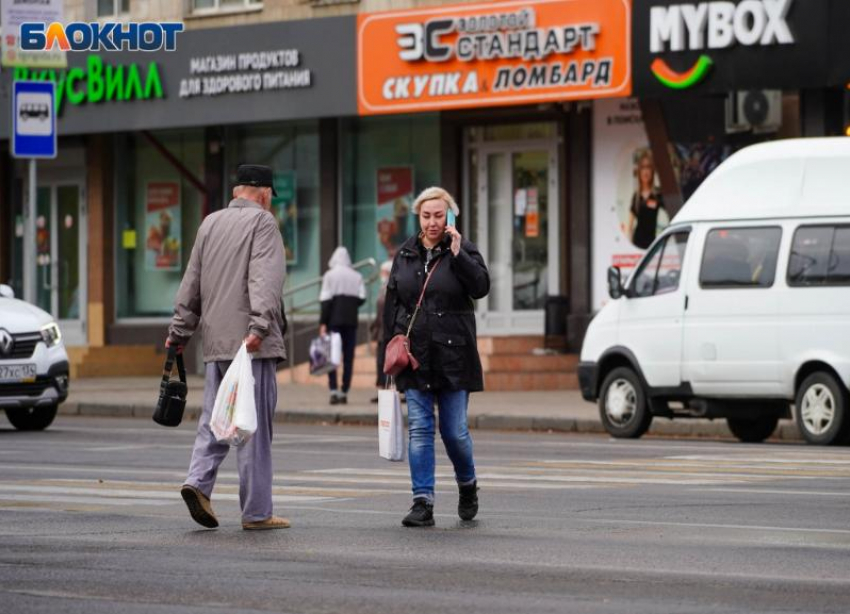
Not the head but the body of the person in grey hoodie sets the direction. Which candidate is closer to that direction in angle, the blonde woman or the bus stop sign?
the bus stop sign

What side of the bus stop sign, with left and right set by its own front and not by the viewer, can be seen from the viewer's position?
front

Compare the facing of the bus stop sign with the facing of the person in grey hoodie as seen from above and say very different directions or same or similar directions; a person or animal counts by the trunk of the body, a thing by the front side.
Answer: very different directions

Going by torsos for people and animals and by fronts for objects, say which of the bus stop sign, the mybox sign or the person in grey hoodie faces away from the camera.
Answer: the person in grey hoodie

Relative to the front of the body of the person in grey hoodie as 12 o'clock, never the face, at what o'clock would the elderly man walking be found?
The elderly man walking is roughly at 6 o'clock from the person in grey hoodie.

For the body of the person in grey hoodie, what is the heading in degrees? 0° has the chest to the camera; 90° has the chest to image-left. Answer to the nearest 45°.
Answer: approximately 180°

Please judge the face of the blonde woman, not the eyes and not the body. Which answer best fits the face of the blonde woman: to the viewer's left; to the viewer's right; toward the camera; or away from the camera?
toward the camera

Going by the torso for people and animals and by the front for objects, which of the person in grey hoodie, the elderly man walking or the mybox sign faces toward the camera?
the mybox sign

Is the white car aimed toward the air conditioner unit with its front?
no

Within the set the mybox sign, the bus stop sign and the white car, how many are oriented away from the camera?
0

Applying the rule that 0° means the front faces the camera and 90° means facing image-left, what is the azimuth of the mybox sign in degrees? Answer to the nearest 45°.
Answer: approximately 0°

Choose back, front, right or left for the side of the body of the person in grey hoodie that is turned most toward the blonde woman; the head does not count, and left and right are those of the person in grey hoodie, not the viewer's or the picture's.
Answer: back

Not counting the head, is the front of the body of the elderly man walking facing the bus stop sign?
no

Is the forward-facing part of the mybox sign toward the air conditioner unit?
no

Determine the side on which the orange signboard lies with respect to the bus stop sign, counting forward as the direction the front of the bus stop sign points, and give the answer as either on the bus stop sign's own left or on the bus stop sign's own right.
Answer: on the bus stop sign's own left

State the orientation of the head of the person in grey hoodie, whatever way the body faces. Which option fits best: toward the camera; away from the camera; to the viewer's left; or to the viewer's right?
away from the camera
